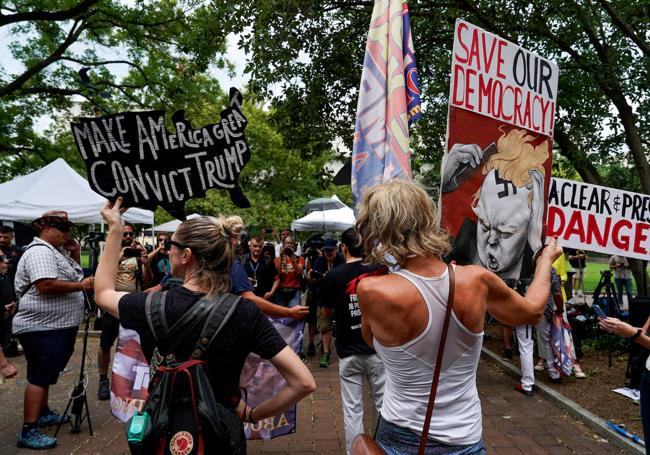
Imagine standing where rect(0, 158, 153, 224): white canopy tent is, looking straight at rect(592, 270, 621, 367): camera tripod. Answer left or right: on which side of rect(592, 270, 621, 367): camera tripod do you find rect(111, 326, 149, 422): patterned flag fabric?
right

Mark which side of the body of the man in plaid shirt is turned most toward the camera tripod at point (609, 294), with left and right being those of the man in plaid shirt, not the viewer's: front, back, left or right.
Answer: front

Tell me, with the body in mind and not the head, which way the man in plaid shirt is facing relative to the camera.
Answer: to the viewer's right

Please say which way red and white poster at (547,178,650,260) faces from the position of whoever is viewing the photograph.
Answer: facing the viewer

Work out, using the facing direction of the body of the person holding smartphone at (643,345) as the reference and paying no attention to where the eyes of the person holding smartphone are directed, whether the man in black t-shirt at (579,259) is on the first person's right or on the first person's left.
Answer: on the first person's right

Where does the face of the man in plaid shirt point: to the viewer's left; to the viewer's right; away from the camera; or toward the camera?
to the viewer's right

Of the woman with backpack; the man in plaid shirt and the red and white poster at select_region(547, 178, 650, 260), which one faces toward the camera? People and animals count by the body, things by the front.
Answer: the red and white poster

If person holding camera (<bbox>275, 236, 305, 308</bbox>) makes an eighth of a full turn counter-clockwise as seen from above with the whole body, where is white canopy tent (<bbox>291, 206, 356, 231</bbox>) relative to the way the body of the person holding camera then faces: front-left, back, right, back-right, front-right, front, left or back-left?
back-left

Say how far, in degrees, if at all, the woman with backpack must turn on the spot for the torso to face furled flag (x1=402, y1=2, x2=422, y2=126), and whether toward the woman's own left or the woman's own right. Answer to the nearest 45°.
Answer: approximately 90° to the woman's own right

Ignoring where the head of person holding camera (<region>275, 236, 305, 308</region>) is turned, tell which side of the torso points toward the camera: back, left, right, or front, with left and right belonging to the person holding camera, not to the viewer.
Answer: front

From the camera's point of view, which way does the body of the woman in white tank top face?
away from the camera

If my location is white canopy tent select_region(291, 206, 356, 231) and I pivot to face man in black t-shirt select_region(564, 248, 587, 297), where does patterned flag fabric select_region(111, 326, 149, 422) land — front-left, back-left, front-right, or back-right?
front-right

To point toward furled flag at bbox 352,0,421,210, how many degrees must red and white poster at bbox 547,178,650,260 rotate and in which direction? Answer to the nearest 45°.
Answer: approximately 45° to its right

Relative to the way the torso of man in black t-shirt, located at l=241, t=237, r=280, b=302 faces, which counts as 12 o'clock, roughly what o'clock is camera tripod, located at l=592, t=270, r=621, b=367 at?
The camera tripod is roughly at 9 o'clock from the man in black t-shirt.

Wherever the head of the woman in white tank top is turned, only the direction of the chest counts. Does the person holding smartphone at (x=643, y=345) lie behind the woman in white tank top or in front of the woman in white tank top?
in front

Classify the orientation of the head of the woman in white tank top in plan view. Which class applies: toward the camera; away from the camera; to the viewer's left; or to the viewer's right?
away from the camera

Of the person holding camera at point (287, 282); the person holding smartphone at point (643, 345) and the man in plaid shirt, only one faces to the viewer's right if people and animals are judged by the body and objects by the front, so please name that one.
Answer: the man in plaid shirt

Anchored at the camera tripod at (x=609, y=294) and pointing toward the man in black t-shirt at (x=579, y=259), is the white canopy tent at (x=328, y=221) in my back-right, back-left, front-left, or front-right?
front-left

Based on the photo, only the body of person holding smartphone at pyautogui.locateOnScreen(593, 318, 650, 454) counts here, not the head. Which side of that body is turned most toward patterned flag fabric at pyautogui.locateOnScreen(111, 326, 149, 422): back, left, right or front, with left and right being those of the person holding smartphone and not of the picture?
front
